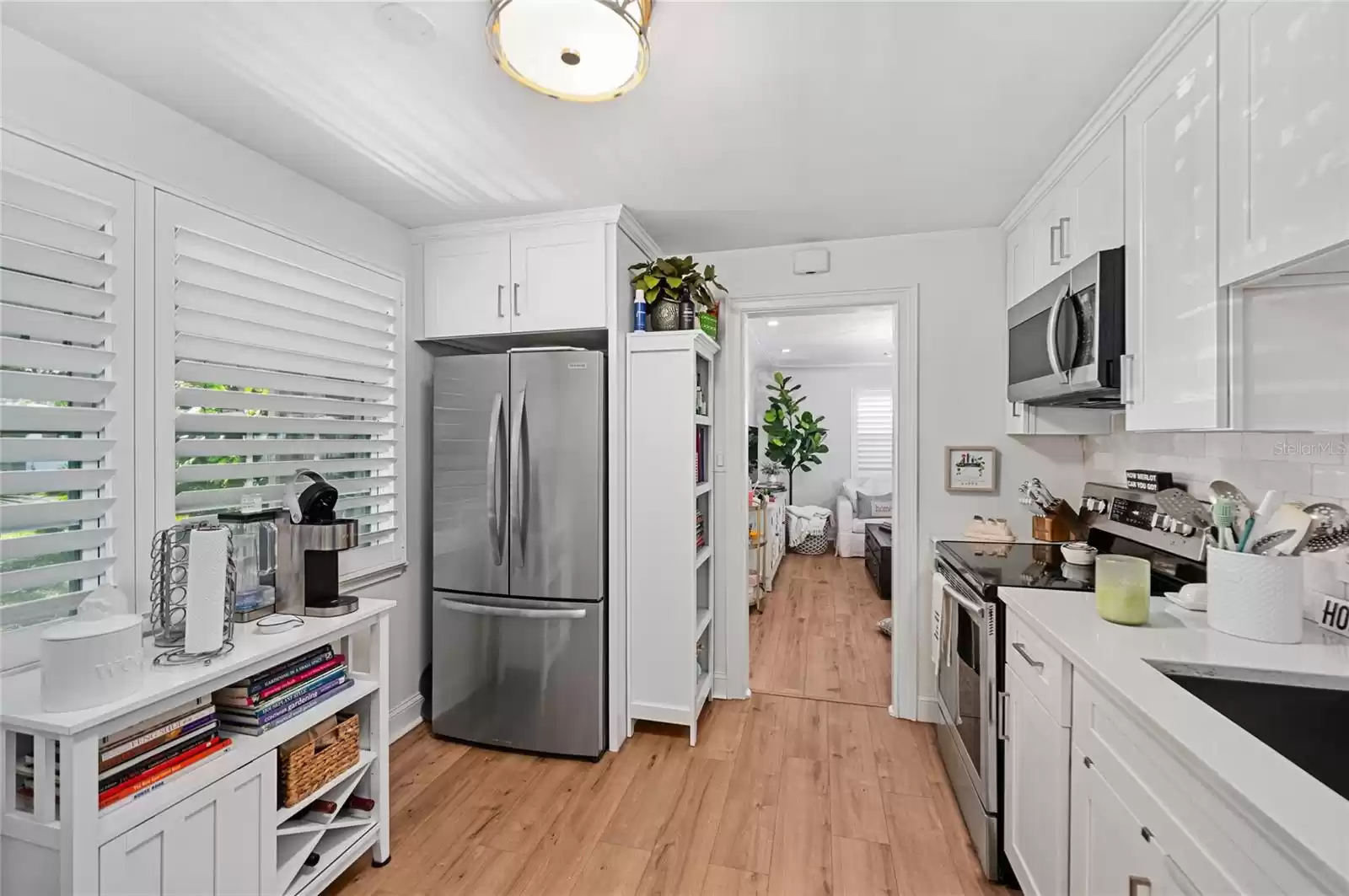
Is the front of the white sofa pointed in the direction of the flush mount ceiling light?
yes

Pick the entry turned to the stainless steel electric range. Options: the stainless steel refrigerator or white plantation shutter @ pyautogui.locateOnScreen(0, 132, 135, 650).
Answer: the white plantation shutter

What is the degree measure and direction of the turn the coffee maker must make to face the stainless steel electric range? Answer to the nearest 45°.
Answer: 0° — it already faces it

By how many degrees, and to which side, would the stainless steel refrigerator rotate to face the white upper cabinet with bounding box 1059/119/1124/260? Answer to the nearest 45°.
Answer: approximately 90° to its left

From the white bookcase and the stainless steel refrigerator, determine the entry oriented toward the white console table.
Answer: the stainless steel refrigerator

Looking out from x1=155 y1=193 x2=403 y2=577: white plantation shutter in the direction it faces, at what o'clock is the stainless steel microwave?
The stainless steel microwave is roughly at 12 o'clock from the white plantation shutter.

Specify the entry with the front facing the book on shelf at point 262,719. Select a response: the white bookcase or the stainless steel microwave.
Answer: the stainless steel microwave

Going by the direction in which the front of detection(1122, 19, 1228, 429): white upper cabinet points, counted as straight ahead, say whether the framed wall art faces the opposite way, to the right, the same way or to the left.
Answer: to the left

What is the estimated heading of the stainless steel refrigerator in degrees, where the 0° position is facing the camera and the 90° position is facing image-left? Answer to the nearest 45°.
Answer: approximately 45°

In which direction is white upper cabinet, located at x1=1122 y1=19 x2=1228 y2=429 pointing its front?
to the viewer's left

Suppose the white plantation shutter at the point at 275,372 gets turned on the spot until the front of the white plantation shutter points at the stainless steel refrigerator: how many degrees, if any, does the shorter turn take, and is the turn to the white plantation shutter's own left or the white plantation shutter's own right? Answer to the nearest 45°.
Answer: approximately 45° to the white plantation shutter's own left

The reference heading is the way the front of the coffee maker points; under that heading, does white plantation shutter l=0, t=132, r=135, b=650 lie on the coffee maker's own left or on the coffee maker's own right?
on the coffee maker's own right

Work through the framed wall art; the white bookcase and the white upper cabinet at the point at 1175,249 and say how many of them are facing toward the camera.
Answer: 1

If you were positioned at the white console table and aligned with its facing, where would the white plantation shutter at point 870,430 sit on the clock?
The white plantation shutter is roughly at 10 o'clock from the white console table.
